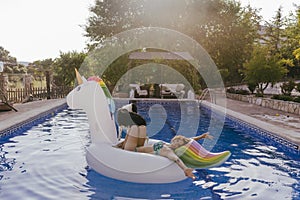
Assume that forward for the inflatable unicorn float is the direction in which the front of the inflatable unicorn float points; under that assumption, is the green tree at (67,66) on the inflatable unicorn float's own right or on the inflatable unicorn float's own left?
on the inflatable unicorn float's own right

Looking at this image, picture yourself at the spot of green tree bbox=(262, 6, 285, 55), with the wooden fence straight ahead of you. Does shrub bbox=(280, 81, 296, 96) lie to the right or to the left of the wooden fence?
left

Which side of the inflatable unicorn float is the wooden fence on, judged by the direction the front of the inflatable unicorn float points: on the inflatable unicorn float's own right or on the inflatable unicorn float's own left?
on the inflatable unicorn float's own right

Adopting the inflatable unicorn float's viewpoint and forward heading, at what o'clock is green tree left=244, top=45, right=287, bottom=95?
The green tree is roughly at 4 o'clock from the inflatable unicorn float.

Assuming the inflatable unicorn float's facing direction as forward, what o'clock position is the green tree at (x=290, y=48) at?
The green tree is roughly at 4 o'clock from the inflatable unicorn float.

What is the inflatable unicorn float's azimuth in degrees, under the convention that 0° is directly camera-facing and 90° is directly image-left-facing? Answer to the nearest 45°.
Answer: approximately 90°

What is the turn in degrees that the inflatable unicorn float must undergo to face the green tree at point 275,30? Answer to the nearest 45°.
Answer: approximately 135° to its right

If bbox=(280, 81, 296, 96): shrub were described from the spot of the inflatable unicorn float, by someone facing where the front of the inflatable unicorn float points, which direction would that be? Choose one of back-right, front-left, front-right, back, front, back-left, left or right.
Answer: back-right

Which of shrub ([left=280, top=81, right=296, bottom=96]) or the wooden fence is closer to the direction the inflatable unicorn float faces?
the wooden fence
